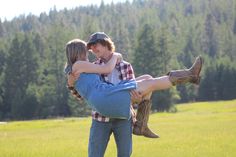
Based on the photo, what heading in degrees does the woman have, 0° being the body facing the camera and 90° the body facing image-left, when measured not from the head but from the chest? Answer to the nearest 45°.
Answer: approximately 270°

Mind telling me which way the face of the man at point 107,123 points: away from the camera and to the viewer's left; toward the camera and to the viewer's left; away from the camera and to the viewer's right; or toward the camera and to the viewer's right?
toward the camera and to the viewer's left
